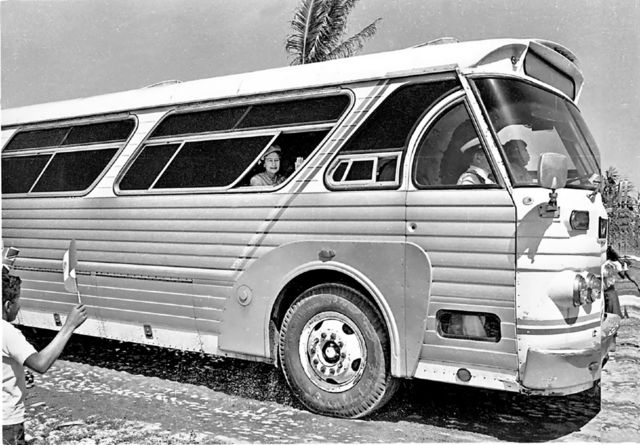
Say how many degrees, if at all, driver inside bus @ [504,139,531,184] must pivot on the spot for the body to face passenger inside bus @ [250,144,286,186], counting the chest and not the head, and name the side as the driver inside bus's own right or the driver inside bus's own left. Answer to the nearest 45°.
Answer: approximately 135° to the driver inside bus's own right

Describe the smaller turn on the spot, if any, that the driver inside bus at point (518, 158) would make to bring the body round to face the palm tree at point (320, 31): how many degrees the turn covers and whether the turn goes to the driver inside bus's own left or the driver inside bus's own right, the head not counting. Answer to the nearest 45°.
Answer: approximately 180°

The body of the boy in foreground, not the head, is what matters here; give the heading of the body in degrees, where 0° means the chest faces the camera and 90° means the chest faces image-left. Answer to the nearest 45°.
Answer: approximately 225°

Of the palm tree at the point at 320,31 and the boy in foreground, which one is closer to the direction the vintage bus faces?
the boy in foreground

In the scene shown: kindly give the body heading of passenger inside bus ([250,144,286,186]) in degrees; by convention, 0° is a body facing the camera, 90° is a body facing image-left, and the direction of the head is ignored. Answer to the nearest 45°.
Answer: approximately 315°

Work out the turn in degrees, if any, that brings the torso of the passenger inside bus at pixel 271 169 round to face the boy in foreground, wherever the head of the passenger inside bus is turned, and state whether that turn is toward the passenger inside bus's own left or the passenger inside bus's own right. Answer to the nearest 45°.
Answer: approximately 90° to the passenger inside bus's own right

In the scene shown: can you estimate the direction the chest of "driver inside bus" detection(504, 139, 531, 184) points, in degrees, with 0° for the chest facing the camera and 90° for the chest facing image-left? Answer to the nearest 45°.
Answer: approximately 315°

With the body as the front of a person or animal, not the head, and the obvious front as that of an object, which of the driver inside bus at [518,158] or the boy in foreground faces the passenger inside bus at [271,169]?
the boy in foreground
